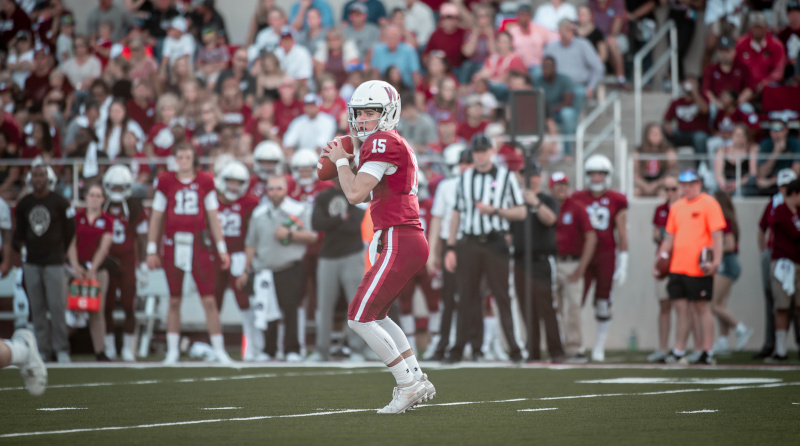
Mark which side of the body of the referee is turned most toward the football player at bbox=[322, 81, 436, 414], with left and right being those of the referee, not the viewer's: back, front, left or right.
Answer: front

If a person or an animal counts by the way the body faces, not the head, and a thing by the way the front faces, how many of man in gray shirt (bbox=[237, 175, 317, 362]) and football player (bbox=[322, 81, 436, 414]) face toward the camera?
1

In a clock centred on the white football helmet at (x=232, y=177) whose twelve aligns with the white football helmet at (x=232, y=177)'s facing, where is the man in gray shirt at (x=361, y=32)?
The man in gray shirt is roughly at 7 o'clock from the white football helmet.

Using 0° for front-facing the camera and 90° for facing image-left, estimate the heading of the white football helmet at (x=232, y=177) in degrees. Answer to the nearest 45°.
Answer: approximately 0°

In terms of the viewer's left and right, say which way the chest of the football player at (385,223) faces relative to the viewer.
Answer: facing to the left of the viewer

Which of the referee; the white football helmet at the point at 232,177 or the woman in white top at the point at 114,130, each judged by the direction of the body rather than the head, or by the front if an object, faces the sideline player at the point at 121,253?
the woman in white top

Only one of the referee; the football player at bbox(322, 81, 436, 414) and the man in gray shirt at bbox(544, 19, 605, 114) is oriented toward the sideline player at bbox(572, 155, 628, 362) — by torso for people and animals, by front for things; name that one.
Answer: the man in gray shirt

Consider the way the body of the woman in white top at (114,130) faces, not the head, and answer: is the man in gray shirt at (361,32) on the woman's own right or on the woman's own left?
on the woman's own left
